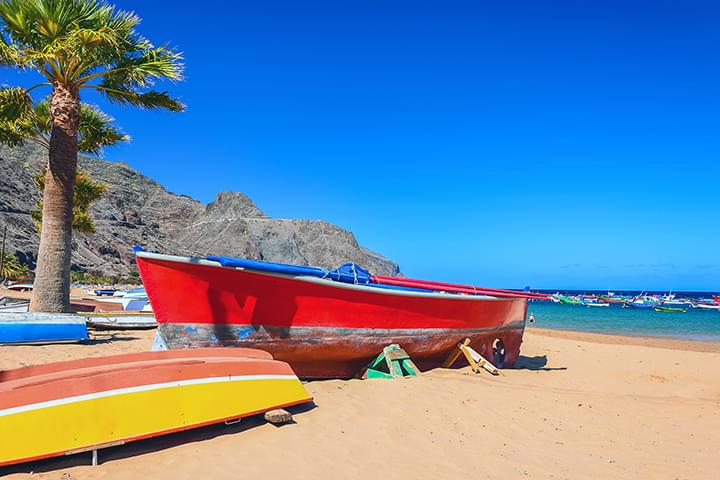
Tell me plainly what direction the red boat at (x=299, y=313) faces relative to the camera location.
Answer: facing to the left of the viewer

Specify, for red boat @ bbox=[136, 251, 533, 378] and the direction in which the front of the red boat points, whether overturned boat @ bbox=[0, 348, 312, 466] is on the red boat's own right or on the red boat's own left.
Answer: on the red boat's own left

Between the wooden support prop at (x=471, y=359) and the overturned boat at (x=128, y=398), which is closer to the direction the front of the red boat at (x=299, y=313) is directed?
the overturned boat

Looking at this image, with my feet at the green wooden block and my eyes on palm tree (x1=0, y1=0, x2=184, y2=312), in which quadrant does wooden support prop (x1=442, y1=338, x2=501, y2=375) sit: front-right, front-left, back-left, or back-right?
back-right

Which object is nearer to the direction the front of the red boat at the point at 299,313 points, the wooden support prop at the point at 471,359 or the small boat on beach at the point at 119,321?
the small boat on beach

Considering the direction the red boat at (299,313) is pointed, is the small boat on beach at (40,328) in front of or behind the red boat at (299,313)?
in front

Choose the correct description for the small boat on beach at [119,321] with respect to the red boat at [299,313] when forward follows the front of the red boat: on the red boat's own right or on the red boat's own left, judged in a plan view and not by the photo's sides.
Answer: on the red boat's own right

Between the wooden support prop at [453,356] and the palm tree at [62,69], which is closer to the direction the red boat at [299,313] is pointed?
the palm tree

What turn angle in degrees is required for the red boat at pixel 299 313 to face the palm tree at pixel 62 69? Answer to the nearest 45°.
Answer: approximately 45° to its right
